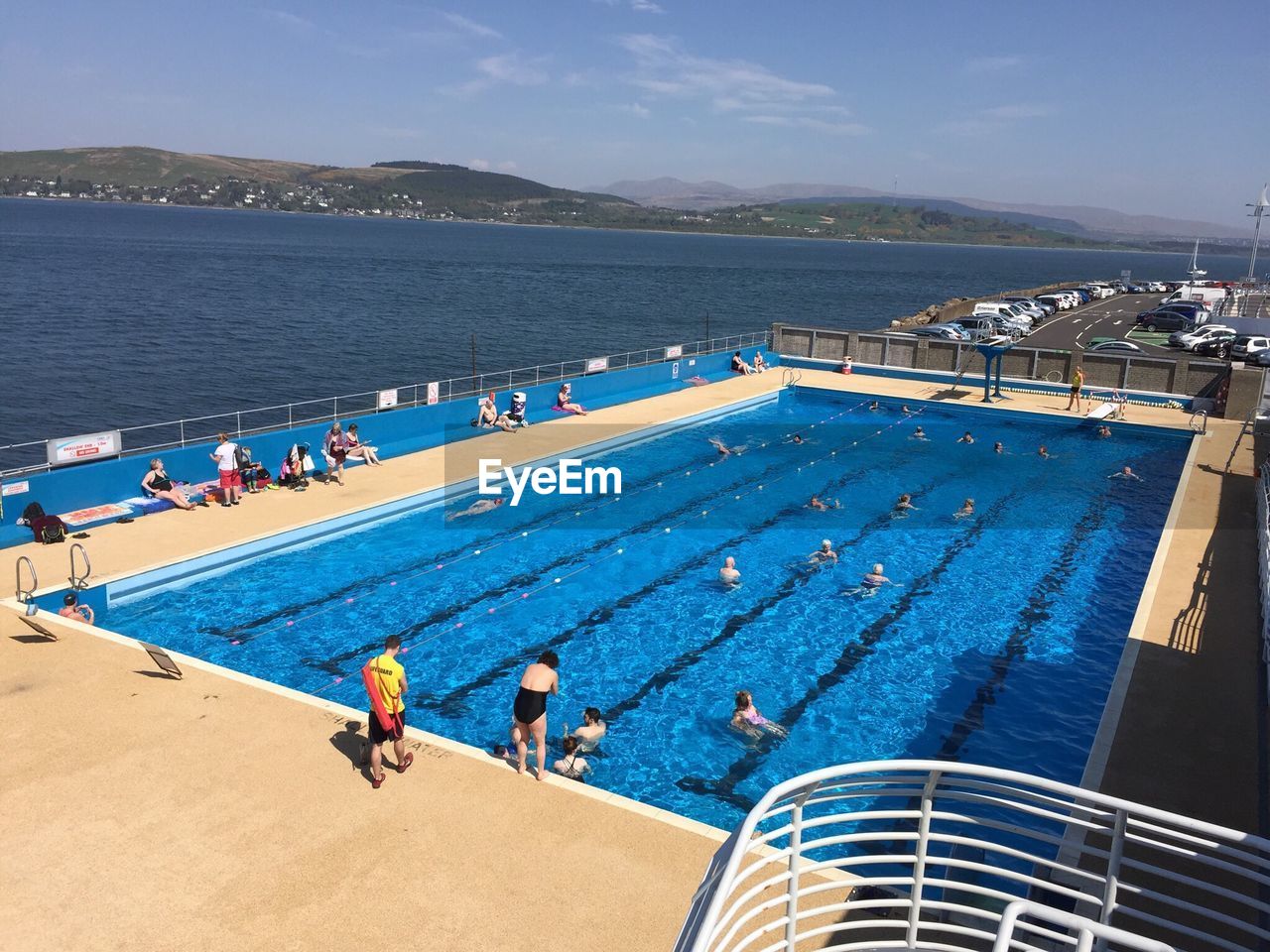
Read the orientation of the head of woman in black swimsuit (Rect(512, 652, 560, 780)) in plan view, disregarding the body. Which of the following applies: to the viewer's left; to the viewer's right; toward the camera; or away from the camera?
away from the camera

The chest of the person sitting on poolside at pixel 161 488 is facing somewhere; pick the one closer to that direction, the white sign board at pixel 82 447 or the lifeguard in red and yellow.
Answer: the lifeguard in red and yellow

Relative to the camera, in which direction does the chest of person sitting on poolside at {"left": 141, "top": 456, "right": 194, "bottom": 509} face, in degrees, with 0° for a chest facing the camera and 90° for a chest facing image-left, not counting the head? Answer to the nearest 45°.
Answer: approximately 315°

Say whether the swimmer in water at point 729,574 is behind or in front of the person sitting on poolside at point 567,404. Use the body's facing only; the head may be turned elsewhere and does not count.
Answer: in front

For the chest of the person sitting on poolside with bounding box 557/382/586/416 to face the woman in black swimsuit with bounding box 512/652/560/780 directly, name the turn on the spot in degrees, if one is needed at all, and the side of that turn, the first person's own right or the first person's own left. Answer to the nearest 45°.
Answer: approximately 45° to the first person's own right

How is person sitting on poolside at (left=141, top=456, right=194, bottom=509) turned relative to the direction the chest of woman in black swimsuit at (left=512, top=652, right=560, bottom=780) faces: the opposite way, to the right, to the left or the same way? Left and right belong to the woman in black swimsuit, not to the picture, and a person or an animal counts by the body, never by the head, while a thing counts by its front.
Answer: to the right

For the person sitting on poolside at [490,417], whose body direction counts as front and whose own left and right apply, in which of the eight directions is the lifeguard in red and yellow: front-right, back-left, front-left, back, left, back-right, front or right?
front-right

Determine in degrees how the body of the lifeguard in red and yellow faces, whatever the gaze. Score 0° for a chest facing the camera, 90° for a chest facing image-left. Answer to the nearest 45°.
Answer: approximately 225°

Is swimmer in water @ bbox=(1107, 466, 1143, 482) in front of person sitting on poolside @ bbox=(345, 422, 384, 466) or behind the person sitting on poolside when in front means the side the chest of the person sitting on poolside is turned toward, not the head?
in front

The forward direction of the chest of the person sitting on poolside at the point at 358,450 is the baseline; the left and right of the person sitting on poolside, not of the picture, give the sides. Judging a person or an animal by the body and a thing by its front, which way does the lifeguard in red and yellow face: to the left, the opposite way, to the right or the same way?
to the left

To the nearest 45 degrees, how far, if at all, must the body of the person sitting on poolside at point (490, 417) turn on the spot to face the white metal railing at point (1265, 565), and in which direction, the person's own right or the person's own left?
0° — they already face it
